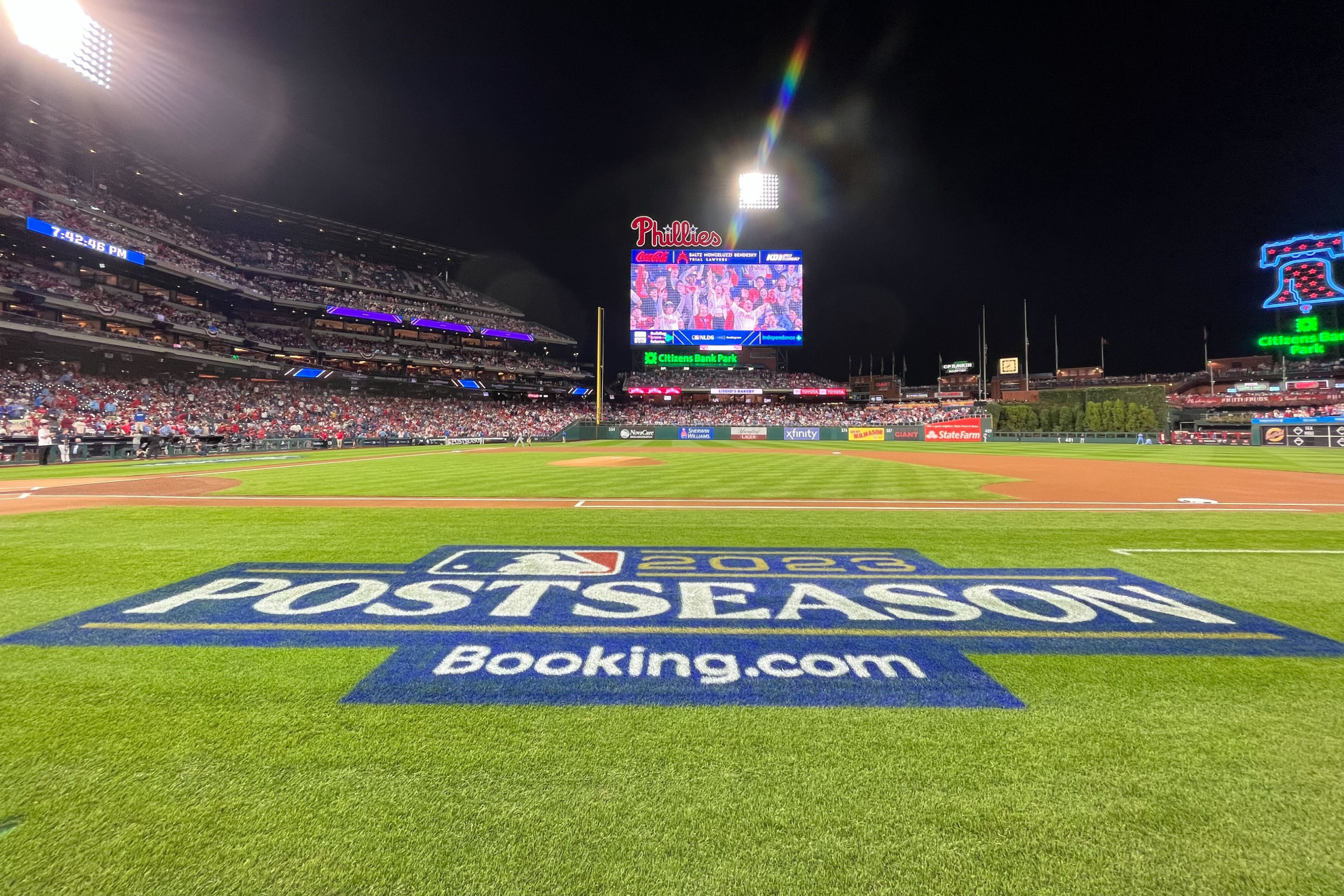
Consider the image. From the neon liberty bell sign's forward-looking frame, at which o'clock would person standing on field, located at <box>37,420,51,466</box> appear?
The person standing on field is roughly at 1 o'clock from the neon liberty bell sign.

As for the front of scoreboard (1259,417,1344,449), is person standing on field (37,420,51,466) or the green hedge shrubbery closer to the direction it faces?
the person standing on field

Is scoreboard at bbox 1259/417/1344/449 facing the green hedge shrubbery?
no

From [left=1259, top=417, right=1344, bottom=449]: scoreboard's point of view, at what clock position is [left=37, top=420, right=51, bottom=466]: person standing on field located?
The person standing on field is roughly at 1 o'clock from the scoreboard.

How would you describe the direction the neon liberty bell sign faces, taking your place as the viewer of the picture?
facing the viewer

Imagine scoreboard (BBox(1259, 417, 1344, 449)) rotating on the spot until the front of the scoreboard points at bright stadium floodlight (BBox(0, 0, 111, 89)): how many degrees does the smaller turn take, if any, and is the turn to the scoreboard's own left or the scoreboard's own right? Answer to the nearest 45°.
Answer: approximately 45° to the scoreboard's own right

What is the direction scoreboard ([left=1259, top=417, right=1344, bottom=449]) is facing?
toward the camera

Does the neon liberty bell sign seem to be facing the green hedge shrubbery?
no

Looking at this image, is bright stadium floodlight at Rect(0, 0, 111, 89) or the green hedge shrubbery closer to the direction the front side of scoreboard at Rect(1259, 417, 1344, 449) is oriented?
the bright stadium floodlight

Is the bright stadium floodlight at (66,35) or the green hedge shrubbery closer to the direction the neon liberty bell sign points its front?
the bright stadium floodlight
